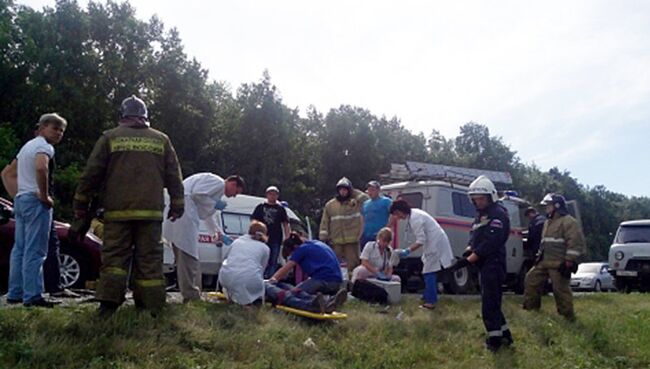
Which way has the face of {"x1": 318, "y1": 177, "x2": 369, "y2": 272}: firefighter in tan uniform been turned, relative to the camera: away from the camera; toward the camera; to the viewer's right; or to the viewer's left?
toward the camera

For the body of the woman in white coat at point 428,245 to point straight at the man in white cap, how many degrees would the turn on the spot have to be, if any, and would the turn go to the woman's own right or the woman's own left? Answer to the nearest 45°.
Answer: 0° — they already face them

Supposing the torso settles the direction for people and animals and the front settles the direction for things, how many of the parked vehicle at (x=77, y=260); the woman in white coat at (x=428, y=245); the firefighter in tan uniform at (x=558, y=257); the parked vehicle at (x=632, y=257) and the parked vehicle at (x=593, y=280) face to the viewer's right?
1

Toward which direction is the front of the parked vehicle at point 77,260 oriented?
to the viewer's right

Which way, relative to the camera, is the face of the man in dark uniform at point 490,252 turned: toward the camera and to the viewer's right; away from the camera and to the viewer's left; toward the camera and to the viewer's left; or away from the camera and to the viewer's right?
toward the camera and to the viewer's left

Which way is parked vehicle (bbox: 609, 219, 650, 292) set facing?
toward the camera

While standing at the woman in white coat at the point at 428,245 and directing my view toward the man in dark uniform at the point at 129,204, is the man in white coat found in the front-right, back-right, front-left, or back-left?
front-right

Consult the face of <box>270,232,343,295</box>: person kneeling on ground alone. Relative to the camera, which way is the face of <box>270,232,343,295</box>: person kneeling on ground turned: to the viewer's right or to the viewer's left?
to the viewer's left

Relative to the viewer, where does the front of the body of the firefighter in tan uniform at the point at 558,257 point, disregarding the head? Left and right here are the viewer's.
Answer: facing the viewer and to the left of the viewer

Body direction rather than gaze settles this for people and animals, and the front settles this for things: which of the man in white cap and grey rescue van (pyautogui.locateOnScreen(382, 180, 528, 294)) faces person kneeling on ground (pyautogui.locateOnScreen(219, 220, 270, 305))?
the man in white cap

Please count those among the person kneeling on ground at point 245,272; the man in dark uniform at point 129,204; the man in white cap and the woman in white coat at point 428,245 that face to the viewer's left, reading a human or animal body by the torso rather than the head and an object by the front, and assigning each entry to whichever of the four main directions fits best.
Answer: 1

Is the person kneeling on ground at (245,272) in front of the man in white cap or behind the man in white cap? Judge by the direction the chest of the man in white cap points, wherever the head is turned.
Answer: in front

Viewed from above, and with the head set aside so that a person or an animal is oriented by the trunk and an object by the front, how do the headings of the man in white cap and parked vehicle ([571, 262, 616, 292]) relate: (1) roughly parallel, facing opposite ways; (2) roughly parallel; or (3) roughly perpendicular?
roughly perpendicular

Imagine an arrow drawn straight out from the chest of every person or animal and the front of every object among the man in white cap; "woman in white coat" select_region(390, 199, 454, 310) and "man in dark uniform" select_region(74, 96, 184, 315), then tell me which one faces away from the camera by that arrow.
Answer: the man in dark uniform

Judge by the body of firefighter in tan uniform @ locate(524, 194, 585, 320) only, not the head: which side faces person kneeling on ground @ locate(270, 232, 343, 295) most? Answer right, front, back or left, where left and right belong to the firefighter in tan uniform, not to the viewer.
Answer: front

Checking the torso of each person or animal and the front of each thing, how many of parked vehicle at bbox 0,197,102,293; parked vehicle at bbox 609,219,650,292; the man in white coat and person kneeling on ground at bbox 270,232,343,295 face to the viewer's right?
2

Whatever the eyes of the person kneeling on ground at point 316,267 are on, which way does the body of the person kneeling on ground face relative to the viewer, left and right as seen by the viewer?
facing to the left of the viewer

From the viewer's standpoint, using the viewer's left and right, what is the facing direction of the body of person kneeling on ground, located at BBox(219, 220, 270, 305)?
facing away from the viewer and to the right of the viewer

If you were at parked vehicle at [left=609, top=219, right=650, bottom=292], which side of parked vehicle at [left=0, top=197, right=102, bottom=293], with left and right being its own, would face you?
front

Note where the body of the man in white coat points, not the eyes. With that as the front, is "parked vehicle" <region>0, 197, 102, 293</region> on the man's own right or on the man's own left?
on the man's own left

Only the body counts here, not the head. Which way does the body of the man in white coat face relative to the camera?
to the viewer's right

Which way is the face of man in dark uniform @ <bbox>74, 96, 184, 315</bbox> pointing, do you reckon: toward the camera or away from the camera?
away from the camera

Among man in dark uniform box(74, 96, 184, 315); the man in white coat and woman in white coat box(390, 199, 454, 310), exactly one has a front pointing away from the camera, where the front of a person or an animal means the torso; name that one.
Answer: the man in dark uniform

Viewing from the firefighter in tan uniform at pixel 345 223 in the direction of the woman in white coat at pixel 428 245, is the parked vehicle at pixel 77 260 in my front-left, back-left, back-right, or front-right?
back-right
